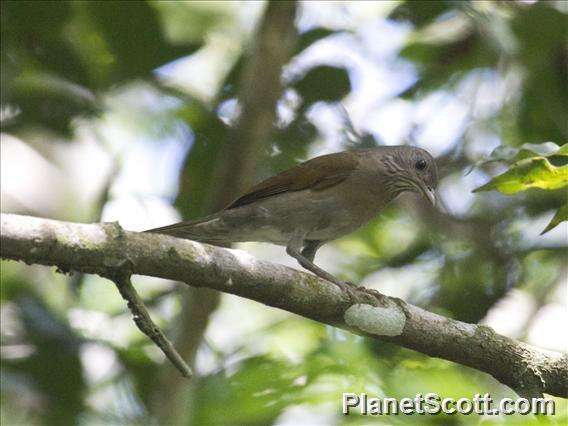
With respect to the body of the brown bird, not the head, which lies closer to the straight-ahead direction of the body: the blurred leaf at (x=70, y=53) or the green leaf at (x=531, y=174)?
the green leaf

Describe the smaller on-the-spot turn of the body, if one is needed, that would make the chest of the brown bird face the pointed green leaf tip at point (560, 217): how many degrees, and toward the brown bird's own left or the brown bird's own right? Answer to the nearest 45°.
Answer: approximately 45° to the brown bird's own right

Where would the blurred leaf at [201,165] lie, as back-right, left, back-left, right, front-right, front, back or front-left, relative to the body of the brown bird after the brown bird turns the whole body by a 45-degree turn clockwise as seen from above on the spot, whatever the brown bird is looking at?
back

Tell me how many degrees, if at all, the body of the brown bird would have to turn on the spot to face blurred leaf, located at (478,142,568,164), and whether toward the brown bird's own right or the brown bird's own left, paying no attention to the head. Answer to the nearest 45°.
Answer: approximately 45° to the brown bird's own right

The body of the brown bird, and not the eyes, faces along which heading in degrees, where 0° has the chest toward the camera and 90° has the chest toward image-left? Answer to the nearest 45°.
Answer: approximately 270°

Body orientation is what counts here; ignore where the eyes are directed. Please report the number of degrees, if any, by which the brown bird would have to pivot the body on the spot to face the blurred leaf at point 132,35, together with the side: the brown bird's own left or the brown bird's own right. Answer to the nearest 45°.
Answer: approximately 135° to the brown bird's own left

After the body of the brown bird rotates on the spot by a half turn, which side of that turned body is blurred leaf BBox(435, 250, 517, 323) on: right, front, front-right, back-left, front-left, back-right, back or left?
back

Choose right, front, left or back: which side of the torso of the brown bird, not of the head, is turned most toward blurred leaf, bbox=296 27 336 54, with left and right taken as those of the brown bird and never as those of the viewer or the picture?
left

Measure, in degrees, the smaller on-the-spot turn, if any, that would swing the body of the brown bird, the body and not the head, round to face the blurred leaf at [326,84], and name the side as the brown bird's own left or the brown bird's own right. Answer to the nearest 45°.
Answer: approximately 90° to the brown bird's own left

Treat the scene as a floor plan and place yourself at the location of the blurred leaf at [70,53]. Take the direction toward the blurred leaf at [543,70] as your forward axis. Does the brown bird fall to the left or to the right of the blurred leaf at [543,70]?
right

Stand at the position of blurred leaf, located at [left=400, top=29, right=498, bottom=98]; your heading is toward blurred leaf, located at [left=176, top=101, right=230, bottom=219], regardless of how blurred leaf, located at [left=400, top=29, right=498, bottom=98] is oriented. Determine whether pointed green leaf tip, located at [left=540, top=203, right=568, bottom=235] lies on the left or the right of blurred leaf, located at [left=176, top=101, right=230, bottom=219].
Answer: left
